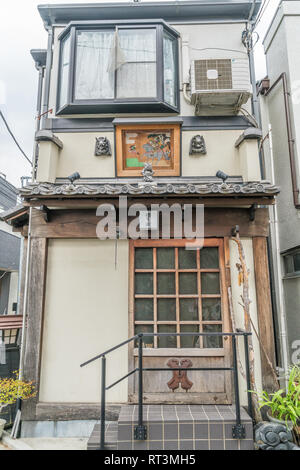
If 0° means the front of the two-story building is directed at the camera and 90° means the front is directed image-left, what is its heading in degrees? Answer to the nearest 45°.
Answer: approximately 0°

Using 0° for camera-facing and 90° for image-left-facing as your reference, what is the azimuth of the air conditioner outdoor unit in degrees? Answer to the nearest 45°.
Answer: approximately 0°

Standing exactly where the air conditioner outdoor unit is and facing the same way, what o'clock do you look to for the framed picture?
The framed picture is roughly at 3 o'clock from the air conditioner outdoor unit.

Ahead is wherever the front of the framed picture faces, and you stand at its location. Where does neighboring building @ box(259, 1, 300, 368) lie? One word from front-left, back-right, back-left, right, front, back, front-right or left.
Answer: left

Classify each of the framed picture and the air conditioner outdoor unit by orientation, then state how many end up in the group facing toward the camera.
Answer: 2

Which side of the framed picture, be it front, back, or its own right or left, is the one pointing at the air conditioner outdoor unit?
left
